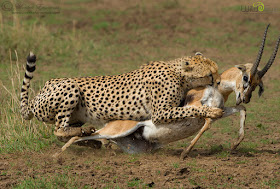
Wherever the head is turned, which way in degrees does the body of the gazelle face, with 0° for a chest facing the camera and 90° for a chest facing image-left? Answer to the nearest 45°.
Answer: approximately 270°

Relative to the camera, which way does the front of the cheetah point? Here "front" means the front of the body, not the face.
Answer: to the viewer's right
